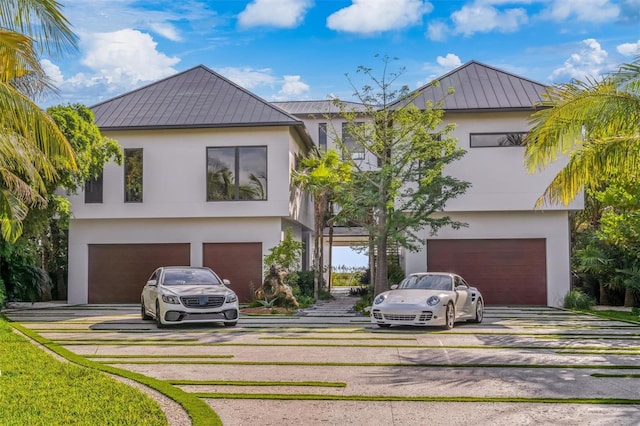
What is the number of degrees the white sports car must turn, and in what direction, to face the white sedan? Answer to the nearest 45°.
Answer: approximately 45° to its right

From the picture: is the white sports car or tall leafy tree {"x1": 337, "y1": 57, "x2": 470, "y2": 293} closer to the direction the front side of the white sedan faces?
the white sports car

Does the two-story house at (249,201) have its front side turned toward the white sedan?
yes

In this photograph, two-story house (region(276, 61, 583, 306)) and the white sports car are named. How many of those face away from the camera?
0

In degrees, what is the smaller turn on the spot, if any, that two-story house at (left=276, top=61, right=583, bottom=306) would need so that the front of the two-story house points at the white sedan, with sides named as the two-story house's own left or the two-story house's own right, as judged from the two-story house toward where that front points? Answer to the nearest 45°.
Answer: approximately 45° to the two-story house's own right

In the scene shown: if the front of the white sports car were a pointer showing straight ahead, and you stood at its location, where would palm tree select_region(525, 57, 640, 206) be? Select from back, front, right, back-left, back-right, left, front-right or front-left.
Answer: left

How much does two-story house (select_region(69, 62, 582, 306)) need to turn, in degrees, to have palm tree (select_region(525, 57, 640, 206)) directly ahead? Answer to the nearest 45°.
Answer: approximately 45° to its left

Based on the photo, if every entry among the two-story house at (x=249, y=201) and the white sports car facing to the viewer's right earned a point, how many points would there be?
0

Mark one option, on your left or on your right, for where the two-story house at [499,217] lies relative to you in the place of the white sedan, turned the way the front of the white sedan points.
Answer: on your left

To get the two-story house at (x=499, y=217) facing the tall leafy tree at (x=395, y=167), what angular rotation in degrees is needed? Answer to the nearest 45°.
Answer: approximately 45° to its right
